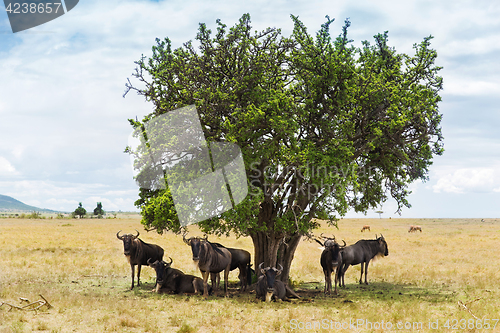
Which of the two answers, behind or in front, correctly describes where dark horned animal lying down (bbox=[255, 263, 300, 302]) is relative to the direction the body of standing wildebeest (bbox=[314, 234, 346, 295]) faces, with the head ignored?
in front

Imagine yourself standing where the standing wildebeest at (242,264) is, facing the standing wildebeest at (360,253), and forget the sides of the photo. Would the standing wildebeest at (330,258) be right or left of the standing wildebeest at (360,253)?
right

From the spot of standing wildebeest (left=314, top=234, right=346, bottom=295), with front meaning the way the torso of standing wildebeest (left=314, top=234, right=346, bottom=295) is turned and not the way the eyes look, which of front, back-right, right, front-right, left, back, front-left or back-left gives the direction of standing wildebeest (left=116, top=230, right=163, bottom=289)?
right

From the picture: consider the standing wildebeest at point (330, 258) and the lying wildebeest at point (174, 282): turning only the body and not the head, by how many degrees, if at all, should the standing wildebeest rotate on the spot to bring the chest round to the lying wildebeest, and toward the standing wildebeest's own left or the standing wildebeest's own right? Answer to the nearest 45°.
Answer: approximately 90° to the standing wildebeest's own right

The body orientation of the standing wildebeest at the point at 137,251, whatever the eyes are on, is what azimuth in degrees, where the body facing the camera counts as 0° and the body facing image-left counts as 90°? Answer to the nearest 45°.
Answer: approximately 45°

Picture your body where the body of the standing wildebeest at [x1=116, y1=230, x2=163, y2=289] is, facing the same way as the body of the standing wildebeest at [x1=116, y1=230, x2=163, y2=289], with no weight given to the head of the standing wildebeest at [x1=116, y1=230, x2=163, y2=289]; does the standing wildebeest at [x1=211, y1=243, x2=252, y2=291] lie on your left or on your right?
on your left

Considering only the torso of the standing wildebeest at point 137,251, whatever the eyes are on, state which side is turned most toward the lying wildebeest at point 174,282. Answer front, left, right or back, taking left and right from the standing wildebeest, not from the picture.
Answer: left

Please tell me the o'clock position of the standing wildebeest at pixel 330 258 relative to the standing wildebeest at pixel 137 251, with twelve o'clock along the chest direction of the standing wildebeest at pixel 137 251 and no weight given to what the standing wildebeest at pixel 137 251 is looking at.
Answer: the standing wildebeest at pixel 330 258 is roughly at 8 o'clock from the standing wildebeest at pixel 137 251.
